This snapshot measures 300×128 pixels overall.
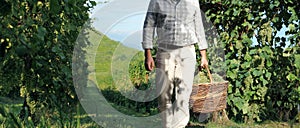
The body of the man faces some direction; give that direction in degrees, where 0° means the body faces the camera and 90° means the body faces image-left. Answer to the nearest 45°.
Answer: approximately 0°
